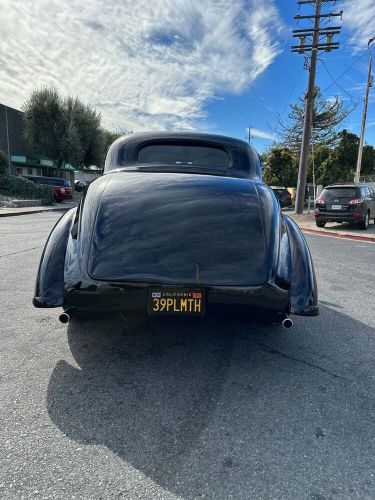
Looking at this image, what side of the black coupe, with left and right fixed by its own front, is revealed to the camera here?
back

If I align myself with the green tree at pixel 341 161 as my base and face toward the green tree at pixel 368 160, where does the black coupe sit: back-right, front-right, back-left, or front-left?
back-right

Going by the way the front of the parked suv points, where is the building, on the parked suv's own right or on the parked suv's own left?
on the parked suv's own left

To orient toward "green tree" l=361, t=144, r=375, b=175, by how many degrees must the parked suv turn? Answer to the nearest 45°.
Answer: approximately 45° to its left

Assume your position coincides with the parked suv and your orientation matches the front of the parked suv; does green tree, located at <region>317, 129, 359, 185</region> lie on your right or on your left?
on your left

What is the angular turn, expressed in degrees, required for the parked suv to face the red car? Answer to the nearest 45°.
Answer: approximately 135° to its left

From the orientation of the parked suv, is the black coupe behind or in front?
behind

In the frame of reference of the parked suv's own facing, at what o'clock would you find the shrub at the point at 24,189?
The shrub is roughly at 8 o'clock from the parked suv.

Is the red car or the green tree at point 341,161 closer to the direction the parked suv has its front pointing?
the green tree

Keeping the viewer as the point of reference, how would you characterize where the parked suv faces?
facing away from the viewer and to the right of the viewer

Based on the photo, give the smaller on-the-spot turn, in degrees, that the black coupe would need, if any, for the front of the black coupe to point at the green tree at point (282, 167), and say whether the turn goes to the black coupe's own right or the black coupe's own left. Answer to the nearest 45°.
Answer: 0° — it already faces it
